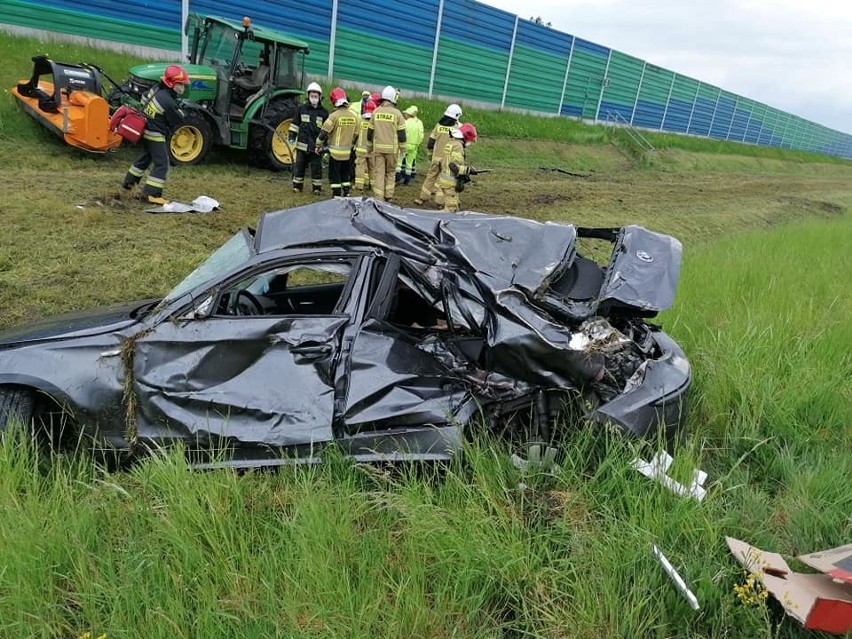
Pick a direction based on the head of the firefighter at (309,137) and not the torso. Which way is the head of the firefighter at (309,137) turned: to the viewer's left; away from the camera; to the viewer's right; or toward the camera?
toward the camera

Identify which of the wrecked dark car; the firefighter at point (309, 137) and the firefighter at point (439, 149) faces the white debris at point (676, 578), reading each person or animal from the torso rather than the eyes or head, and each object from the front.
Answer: the firefighter at point (309, 137)

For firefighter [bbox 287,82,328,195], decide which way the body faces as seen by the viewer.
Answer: toward the camera

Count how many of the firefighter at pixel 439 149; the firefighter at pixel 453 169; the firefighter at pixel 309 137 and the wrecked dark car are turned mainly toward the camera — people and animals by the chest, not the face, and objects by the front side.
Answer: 1

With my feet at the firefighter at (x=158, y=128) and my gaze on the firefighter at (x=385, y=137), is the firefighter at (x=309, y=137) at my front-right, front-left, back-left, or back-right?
front-left

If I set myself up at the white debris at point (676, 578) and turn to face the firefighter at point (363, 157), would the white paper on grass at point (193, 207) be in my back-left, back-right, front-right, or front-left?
front-left

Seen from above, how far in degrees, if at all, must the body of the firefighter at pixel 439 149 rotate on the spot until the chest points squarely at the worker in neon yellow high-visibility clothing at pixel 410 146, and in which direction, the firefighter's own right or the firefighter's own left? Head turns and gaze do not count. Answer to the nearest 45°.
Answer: approximately 45° to the firefighter's own left
